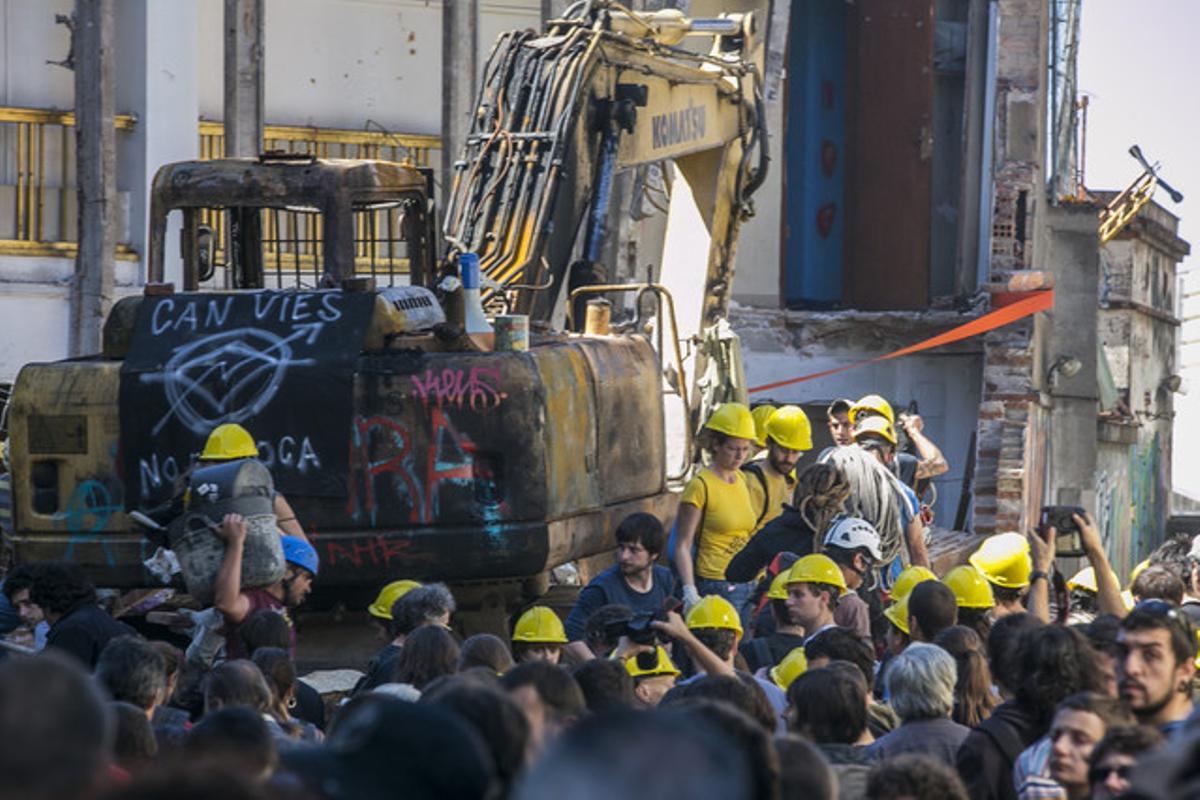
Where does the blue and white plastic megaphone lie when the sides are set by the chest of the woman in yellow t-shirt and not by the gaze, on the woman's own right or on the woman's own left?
on the woman's own right

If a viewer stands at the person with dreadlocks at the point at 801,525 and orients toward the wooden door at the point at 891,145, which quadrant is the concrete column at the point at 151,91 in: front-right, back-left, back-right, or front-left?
front-left

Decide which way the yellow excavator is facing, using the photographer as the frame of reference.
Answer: facing away from the viewer and to the right of the viewer

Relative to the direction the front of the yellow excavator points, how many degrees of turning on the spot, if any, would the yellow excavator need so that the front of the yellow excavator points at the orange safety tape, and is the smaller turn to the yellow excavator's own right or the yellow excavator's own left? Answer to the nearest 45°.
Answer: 0° — it already faces it

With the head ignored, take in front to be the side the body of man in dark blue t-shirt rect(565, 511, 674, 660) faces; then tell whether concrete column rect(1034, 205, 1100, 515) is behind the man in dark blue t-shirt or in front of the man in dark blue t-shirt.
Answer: behind

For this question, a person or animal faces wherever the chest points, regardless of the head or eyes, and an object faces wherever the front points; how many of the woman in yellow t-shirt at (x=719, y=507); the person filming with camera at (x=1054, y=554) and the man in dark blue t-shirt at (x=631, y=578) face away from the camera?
1

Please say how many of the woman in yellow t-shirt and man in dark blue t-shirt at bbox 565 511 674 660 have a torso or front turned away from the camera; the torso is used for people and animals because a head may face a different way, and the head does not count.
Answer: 0

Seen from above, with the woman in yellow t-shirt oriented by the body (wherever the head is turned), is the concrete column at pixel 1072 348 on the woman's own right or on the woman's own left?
on the woman's own left

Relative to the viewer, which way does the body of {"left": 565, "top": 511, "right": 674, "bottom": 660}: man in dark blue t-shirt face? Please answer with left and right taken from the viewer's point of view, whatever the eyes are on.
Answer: facing the viewer

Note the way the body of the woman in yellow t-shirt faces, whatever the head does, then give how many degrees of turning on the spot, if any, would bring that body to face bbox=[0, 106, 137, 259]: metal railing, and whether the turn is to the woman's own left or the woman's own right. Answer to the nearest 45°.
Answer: approximately 180°

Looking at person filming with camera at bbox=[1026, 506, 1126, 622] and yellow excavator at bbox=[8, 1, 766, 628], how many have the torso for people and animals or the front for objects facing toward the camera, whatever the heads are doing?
0

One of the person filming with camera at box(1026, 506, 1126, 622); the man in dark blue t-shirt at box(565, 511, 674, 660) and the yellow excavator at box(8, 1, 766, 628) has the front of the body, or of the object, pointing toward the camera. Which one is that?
the man in dark blue t-shirt
